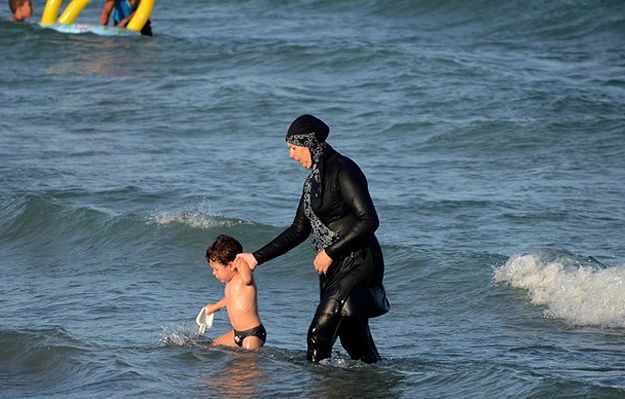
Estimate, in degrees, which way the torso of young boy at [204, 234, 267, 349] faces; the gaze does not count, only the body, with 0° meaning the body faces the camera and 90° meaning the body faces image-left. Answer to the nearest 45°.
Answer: approximately 90°

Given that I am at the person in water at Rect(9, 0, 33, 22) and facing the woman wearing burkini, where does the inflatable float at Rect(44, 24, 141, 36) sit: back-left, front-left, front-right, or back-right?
front-left

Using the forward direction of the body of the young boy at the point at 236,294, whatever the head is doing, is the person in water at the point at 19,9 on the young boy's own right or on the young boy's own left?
on the young boy's own right

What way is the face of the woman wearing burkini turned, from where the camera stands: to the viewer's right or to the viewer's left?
to the viewer's left

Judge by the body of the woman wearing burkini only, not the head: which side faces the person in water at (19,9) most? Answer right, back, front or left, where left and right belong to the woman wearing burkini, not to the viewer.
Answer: right

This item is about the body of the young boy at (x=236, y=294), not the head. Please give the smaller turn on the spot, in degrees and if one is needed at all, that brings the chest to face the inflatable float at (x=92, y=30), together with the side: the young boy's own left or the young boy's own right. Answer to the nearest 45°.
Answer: approximately 90° to the young boy's own right

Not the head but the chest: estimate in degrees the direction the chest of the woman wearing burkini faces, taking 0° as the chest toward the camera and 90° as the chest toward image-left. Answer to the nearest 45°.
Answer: approximately 90°

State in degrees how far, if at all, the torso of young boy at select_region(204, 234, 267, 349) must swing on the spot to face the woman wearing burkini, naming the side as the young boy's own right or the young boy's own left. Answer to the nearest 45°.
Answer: approximately 135° to the young boy's own left

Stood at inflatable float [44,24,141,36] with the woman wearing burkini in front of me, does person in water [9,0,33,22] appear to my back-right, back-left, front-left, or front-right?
back-right

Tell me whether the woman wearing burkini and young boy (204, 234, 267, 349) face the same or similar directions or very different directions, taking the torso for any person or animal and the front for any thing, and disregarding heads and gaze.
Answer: same or similar directions

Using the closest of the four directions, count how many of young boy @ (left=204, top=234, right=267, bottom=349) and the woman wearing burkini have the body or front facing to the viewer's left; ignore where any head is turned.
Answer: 2
